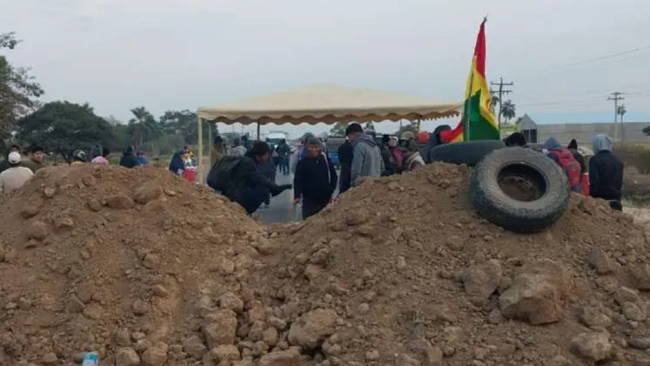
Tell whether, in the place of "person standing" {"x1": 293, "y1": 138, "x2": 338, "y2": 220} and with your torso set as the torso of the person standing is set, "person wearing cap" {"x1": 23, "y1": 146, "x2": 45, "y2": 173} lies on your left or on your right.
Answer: on your right

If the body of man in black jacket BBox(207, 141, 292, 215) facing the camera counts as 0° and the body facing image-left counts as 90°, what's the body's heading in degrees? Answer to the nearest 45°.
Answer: approximately 270°

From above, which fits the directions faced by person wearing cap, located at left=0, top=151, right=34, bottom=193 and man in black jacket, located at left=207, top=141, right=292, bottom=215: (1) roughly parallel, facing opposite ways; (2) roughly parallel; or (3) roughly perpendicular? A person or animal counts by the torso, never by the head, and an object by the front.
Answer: roughly perpendicular

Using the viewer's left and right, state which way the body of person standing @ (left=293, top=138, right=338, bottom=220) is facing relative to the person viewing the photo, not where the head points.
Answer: facing the viewer
